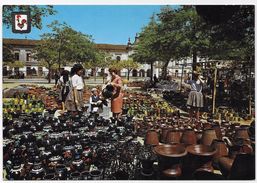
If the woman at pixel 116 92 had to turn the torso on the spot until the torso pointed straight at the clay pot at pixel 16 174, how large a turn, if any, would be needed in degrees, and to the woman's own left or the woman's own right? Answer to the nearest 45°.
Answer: approximately 45° to the woman's own left

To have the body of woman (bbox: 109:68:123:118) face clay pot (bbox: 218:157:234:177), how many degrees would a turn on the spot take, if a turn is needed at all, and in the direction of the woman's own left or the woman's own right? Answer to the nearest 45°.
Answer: approximately 135° to the woman's own left

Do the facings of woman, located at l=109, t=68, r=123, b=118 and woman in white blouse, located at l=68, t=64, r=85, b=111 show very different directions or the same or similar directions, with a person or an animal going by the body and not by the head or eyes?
very different directions

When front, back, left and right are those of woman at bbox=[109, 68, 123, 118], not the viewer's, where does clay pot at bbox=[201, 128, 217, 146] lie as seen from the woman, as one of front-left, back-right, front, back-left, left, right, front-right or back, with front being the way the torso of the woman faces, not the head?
back-left

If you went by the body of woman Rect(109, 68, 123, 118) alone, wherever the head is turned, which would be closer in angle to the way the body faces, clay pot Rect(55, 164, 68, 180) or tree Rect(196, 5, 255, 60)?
the clay pot

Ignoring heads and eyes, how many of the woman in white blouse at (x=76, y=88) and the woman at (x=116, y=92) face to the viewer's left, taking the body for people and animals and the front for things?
1

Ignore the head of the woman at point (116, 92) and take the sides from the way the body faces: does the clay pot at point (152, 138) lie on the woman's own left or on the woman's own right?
on the woman's own left

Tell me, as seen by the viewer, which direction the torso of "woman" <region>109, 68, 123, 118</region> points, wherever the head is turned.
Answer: to the viewer's left
